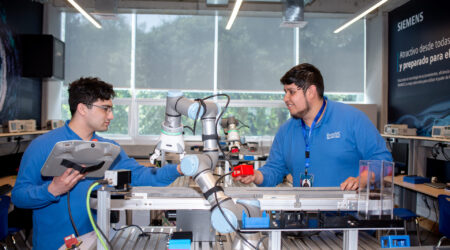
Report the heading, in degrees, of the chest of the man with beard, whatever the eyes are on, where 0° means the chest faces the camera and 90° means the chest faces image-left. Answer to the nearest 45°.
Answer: approximately 45°

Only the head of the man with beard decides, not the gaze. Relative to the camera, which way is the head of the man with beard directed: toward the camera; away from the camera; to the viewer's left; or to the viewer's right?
to the viewer's left

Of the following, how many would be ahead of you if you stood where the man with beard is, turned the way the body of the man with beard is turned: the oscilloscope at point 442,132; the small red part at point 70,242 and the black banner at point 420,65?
1

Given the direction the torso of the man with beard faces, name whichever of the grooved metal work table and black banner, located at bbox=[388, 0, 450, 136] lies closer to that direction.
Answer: the grooved metal work table

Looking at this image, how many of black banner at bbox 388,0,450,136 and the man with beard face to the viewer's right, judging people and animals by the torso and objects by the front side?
0
